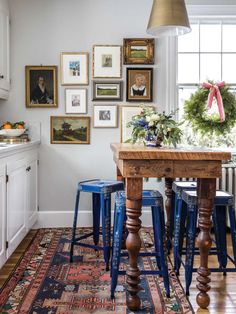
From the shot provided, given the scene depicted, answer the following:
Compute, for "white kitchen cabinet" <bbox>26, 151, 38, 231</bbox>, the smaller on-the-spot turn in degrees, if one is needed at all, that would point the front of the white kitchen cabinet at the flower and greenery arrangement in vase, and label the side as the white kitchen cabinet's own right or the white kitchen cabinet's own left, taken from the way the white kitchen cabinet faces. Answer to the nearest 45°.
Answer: approximately 45° to the white kitchen cabinet's own right

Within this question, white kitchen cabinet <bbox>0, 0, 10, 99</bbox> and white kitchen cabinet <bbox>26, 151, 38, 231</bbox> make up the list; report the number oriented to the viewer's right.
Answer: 2

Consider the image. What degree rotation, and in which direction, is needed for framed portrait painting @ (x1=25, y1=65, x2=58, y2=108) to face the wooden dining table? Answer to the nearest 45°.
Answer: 0° — it already faces it

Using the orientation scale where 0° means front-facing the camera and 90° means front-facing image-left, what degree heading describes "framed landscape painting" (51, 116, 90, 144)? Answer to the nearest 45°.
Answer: approximately 0°

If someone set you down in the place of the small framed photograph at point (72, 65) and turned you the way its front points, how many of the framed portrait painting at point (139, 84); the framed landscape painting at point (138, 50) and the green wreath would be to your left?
3

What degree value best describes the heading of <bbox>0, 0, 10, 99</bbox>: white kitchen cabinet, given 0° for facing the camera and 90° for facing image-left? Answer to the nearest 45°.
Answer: approximately 270°

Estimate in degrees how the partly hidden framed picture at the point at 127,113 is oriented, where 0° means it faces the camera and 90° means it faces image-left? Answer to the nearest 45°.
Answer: approximately 0°

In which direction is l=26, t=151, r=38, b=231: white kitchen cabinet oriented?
to the viewer's right

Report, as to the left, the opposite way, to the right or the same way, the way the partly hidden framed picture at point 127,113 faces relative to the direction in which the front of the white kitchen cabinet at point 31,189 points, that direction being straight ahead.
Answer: to the right

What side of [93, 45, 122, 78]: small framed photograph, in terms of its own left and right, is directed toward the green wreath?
left

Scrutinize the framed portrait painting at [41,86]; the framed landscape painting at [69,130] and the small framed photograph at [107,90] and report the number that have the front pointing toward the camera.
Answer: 3
